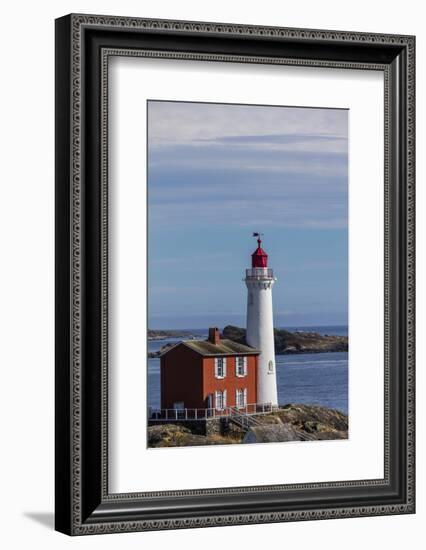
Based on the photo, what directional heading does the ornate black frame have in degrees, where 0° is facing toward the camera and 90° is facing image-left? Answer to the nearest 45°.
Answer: approximately 315°
